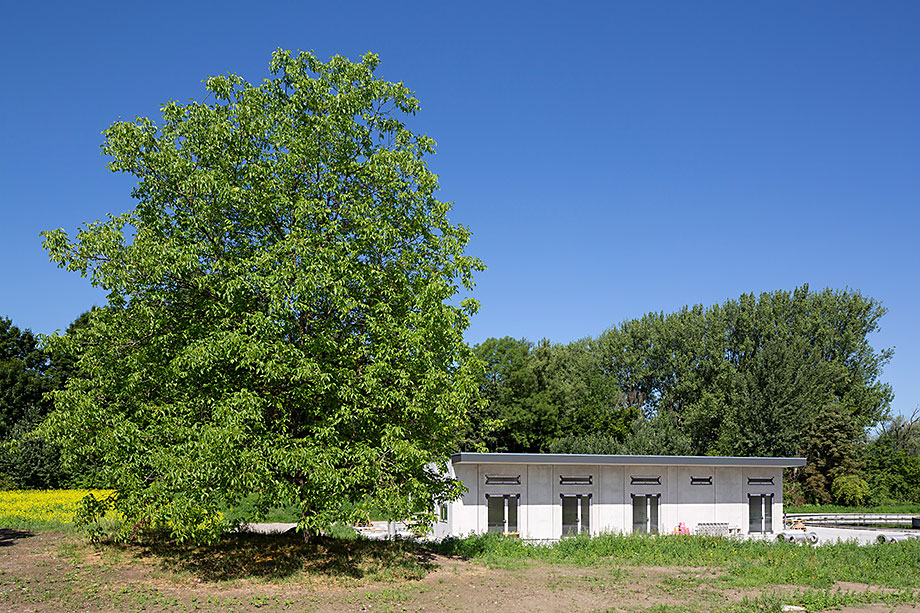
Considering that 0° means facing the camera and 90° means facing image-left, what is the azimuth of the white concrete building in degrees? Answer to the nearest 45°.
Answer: approximately 0°

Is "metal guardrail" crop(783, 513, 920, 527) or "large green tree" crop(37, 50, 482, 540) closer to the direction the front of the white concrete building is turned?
the large green tree

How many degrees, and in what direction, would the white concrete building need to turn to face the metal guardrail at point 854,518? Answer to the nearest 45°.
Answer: approximately 135° to its left

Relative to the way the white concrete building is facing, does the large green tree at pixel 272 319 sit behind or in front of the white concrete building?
in front
